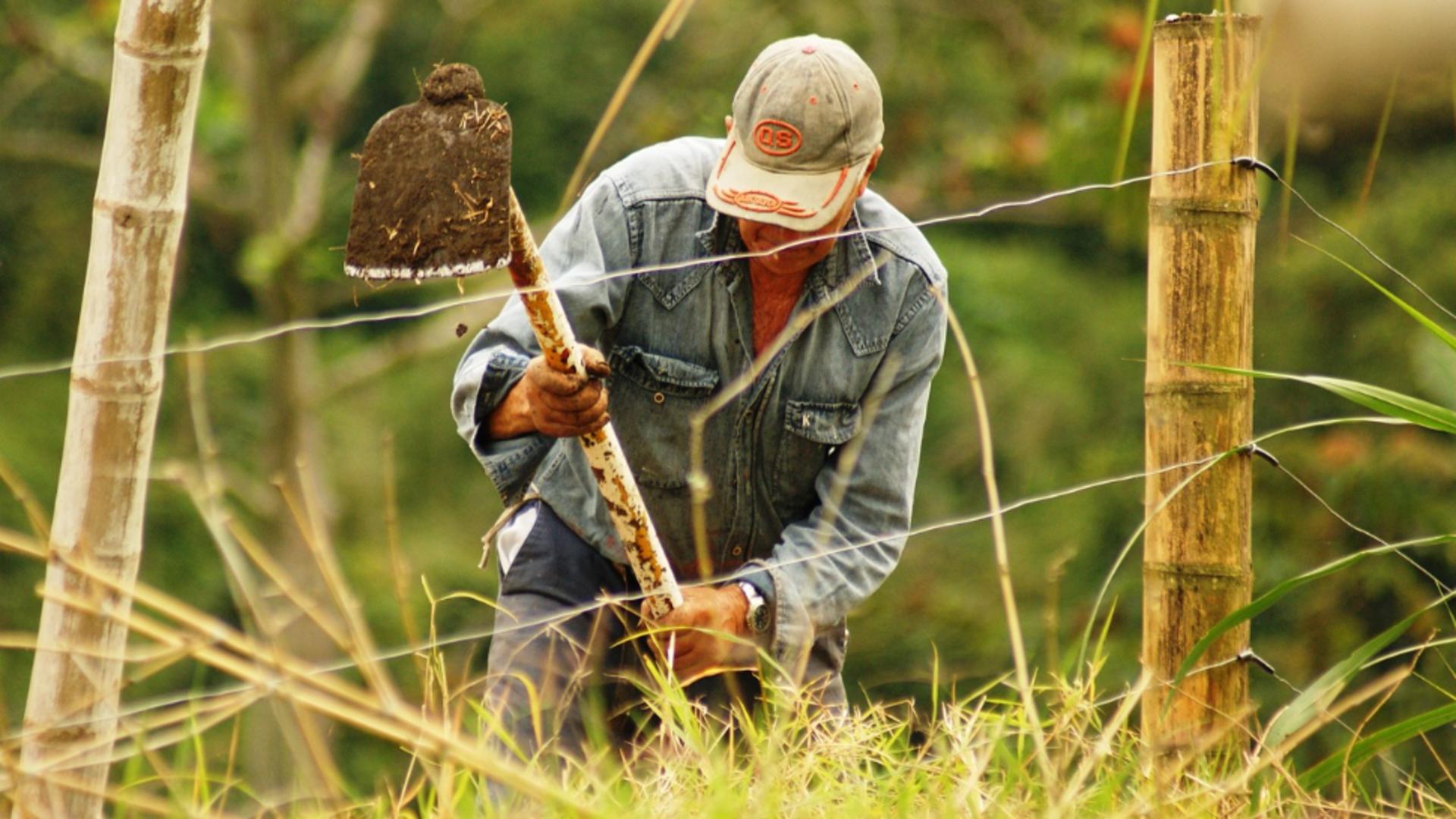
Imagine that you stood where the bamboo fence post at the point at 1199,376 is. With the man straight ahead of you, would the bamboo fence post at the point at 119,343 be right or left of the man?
left

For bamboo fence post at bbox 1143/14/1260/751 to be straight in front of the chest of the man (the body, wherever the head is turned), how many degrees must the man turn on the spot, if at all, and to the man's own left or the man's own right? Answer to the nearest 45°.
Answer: approximately 45° to the man's own left

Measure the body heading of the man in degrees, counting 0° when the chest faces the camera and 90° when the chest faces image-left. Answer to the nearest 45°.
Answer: approximately 0°

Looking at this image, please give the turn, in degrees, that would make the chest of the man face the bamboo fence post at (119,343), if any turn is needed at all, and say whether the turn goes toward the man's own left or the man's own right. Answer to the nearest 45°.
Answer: approximately 45° to the man's own right

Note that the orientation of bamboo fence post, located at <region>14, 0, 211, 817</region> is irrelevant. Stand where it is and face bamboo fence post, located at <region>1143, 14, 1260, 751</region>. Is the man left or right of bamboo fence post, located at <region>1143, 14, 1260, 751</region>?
left
